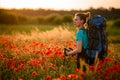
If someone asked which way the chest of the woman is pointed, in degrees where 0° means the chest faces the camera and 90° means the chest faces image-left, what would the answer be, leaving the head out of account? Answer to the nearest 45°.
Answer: approximately 90°

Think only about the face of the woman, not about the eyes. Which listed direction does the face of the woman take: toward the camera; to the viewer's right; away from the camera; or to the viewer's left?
to the viewer's left
